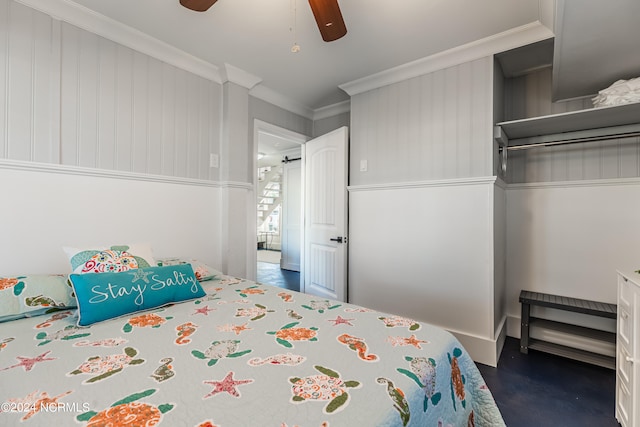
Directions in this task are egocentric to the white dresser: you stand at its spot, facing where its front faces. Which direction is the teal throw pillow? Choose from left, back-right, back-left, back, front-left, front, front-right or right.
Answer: front

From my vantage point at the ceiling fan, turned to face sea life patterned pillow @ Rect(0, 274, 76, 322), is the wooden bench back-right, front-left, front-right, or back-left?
back-right

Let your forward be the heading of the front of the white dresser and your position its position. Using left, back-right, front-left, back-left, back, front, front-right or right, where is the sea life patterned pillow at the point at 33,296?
front

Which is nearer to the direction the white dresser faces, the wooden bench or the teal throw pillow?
the teal throw pillow

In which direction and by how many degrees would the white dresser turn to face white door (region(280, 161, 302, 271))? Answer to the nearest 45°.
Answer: approximately 45° to its right

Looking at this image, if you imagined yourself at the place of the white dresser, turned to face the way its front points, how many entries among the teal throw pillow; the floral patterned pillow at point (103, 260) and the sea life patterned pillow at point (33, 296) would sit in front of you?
3

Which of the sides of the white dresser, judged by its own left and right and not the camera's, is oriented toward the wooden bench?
right

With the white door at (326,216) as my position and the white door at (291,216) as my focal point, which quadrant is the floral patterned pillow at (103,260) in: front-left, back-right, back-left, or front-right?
back-left

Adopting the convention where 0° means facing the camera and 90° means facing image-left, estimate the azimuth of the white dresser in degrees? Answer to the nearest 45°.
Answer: approximately 45°

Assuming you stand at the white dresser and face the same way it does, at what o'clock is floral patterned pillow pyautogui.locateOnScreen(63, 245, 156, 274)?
The floral patterned pillow is roughly at 12 o'clock from the white dresser.

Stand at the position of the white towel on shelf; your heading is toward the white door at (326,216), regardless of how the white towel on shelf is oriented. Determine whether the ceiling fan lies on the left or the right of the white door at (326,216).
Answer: left

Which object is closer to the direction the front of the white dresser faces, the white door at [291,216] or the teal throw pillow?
the teal throw pillow

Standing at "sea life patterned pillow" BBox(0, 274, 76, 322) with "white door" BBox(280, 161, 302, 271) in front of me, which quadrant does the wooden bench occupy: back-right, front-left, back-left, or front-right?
front-right
